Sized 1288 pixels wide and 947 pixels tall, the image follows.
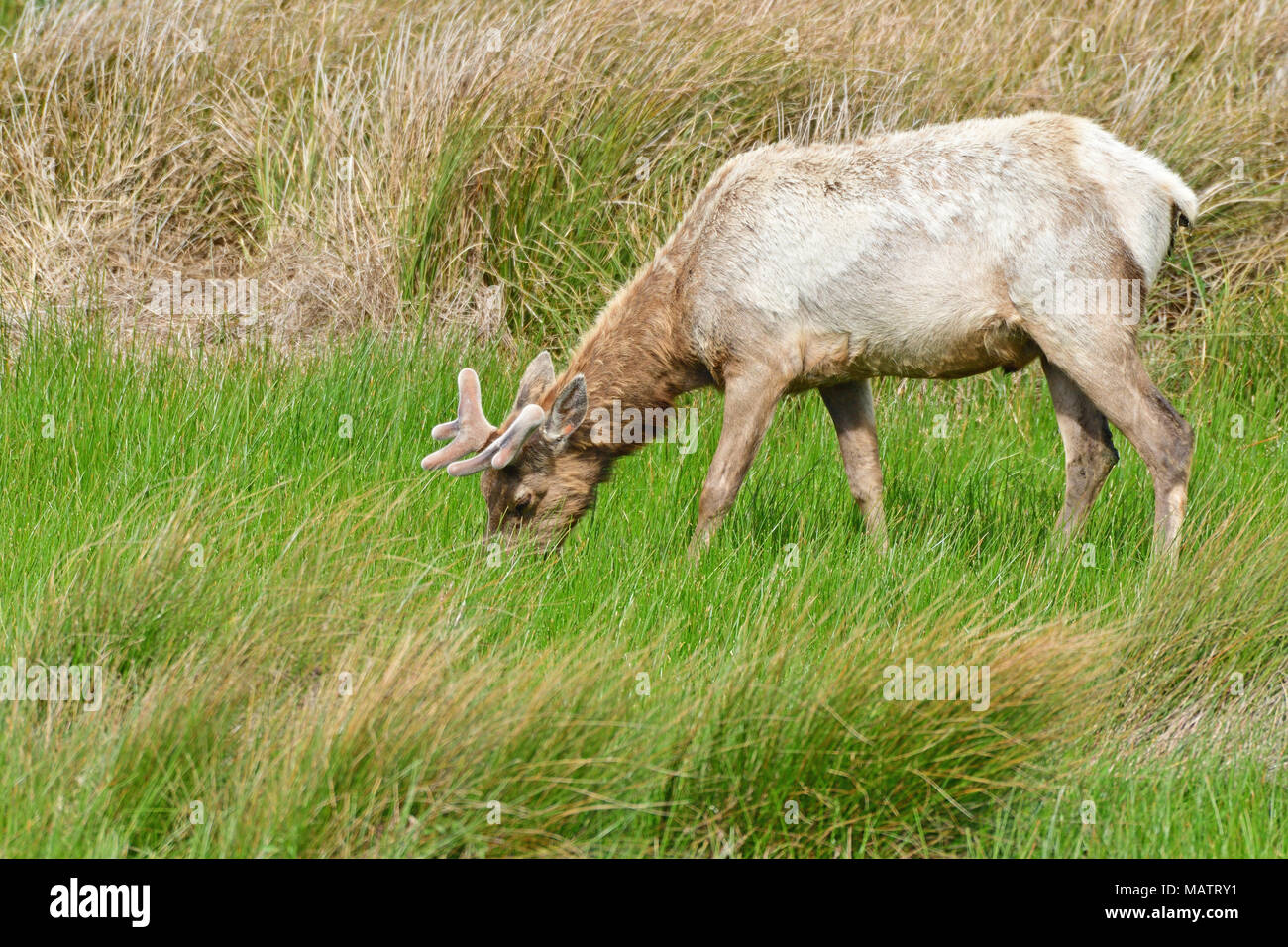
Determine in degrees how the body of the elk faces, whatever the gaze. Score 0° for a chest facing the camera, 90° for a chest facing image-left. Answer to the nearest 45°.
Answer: approximately 90°
